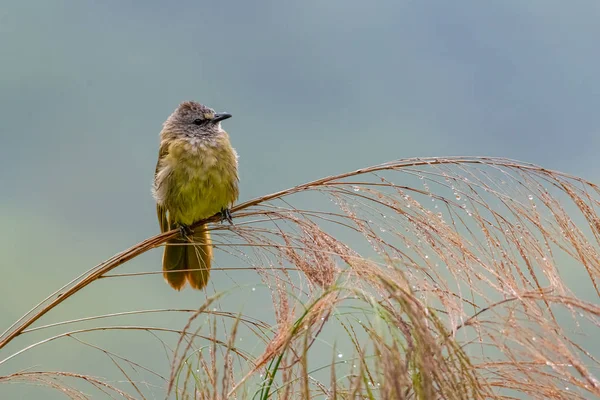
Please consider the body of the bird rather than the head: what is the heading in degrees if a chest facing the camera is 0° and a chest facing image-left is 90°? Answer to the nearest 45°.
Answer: approximately 315°
